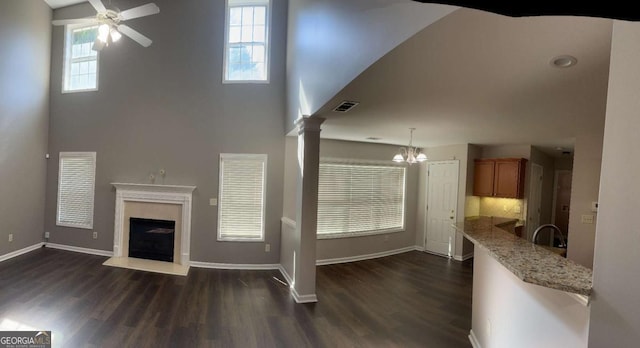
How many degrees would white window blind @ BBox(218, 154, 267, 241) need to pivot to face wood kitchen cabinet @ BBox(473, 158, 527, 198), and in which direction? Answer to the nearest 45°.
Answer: approximately 90° to its left

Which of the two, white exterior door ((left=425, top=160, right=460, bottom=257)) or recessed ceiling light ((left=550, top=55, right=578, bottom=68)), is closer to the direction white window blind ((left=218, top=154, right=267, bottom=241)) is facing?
the recessed ceiling light

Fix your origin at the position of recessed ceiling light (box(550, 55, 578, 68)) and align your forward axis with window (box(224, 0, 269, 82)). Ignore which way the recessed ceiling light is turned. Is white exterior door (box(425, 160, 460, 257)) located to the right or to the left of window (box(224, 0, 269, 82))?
right

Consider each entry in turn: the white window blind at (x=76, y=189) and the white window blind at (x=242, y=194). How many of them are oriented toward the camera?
2

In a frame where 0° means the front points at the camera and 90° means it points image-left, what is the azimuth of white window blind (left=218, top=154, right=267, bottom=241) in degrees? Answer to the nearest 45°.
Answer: approximately 0°

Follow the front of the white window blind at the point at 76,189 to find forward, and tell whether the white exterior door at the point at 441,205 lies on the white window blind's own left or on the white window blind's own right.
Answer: on the white window blind's own left

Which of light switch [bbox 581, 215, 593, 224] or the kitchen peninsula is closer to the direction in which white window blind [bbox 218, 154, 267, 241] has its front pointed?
the kitchen peninsula

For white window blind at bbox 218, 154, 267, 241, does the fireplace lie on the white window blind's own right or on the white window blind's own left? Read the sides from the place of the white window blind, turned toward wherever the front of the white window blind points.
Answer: on the white window blind's own right

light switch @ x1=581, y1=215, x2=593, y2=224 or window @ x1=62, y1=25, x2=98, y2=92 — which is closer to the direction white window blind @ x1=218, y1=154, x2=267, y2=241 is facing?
the light switch

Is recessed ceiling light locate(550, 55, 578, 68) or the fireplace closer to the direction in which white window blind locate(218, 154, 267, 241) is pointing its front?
the recessed ceiling light

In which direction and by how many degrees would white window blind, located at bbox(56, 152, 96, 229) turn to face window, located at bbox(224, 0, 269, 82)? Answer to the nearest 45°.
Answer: approximately 45° to its left
